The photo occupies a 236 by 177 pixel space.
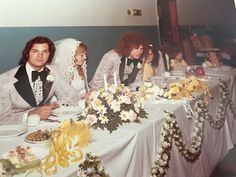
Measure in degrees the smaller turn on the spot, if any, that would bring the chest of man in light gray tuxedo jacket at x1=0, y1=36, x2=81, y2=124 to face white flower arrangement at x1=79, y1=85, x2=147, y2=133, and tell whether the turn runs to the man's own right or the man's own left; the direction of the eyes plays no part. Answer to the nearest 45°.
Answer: approximately 45° to the man's own left

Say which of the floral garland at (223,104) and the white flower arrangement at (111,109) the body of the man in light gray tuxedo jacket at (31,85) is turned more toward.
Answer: the white flower arrangement

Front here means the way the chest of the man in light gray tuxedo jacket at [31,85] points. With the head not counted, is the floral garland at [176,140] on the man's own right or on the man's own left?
on the man's own left

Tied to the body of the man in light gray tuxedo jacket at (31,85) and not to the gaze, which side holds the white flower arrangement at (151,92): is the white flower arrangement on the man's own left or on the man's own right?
on the man's own left

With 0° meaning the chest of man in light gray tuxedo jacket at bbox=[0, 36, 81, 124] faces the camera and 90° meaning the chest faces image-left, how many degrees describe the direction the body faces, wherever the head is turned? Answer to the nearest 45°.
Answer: approximately 315°
